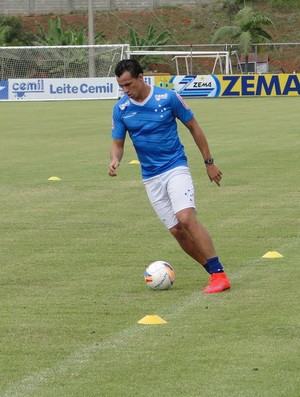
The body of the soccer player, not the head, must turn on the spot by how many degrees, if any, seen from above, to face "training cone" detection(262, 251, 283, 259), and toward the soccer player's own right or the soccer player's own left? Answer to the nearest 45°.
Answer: approximately 180°

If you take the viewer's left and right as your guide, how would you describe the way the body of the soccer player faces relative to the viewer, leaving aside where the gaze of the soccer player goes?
facing the viewer and to the left of the viewer

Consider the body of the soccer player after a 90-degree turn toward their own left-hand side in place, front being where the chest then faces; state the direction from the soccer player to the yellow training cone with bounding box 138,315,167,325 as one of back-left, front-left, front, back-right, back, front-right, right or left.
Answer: front-right

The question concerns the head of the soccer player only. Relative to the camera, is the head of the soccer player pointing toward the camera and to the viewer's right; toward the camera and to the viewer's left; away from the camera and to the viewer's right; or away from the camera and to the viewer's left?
toward the camera and to the viewer's left

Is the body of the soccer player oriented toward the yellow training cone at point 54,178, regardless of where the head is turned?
no

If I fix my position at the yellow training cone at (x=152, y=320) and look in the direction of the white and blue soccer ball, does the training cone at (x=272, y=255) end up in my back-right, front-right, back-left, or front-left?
front-right
